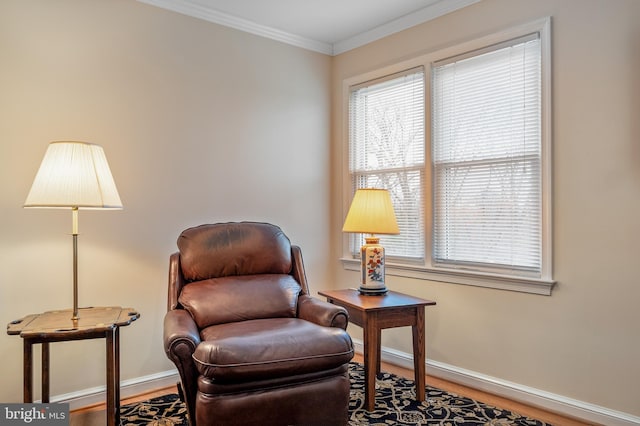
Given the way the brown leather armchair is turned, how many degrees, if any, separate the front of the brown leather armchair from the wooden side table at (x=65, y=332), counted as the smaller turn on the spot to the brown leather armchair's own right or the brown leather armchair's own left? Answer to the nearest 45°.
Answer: approximately 135° to the brown leather armchair's own right

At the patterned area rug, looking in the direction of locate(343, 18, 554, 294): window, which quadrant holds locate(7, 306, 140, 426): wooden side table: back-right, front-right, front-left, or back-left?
back-left

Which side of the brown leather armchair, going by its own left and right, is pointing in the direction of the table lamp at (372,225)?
left

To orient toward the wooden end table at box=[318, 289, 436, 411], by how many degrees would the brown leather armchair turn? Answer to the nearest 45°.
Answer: approximately 90° to its left

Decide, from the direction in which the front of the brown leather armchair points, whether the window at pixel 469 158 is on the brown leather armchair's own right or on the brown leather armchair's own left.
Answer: on the brown leather armchair's own left

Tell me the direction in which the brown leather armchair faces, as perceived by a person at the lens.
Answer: facing the viewer and to the right of the viewer

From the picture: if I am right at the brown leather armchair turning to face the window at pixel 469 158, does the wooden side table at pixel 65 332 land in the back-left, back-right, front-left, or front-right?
back-left
